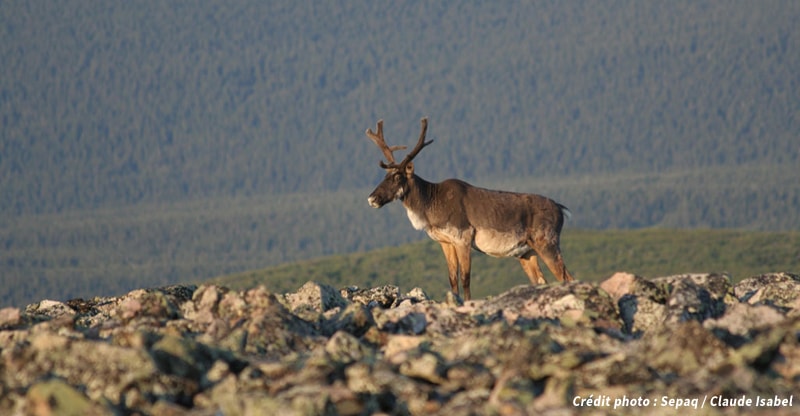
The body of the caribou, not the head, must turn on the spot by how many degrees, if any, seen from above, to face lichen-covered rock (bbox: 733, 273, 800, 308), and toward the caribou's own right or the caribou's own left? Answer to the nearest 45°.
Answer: approximately 135° to the caribou's own left

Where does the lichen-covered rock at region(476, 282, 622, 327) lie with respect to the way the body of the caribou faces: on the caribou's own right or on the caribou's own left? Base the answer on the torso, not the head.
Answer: on the caribou's own left

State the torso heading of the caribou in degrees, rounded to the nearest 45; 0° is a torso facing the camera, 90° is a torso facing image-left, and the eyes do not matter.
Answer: approximately 90°

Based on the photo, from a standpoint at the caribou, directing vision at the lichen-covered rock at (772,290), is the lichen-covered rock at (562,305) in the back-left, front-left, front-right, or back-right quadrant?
front-right
